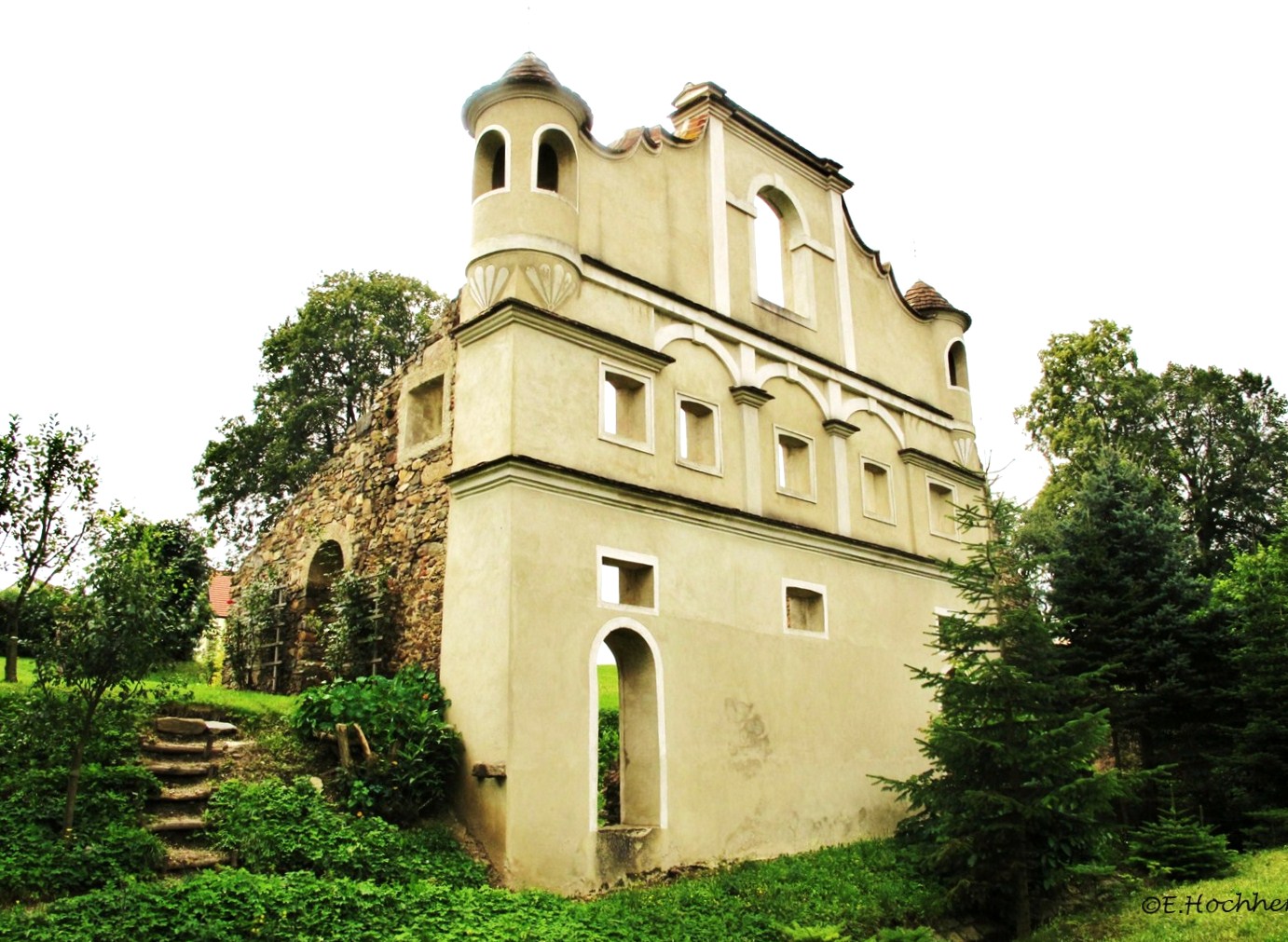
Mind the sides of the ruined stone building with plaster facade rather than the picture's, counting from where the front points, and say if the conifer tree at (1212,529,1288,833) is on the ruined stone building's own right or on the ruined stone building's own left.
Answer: on the ruined stone building's own left

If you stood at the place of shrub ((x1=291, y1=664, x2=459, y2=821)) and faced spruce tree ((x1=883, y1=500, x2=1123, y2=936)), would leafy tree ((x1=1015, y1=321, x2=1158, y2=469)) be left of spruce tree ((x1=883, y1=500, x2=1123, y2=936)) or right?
left

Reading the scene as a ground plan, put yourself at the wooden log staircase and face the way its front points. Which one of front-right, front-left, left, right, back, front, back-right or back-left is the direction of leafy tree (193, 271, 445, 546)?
back

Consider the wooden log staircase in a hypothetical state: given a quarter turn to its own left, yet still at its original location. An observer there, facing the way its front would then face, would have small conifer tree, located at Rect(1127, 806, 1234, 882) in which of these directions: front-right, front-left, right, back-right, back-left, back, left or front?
front

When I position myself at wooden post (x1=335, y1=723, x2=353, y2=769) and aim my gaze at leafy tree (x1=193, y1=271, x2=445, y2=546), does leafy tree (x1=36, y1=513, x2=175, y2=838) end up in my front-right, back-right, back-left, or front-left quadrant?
back-left

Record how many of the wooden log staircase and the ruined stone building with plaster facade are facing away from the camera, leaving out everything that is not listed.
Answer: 0

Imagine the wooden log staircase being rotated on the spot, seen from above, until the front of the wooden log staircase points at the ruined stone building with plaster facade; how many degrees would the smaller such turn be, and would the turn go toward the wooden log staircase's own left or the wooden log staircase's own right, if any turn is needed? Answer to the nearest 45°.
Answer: approximately 90° to the wooden log staircase's own left

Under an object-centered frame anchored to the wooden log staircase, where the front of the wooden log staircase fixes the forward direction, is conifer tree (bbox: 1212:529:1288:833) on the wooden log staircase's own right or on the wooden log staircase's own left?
on the wooden log staircase's own left

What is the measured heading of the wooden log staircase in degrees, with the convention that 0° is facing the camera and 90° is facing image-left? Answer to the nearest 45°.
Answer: approximately 0°

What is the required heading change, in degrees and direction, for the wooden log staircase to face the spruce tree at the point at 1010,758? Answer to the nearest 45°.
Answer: approximately 90° to its left

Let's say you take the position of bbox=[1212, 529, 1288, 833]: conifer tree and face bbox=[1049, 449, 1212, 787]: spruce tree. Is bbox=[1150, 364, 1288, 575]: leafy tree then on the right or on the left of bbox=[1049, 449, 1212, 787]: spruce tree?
right

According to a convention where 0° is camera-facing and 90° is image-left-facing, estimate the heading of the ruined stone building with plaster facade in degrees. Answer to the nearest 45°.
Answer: approximately 315°

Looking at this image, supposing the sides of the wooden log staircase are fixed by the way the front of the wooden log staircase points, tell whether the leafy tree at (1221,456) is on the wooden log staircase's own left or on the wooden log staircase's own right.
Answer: on the wooden log staircase's own left
